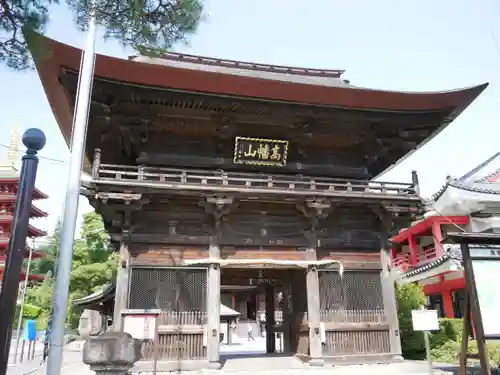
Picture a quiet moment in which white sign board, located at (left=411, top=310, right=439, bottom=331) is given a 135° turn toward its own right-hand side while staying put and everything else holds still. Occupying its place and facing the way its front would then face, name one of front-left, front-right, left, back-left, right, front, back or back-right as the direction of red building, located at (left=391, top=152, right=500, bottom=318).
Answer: front-right

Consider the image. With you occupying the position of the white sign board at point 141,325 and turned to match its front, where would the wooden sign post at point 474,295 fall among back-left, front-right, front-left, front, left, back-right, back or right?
front-left

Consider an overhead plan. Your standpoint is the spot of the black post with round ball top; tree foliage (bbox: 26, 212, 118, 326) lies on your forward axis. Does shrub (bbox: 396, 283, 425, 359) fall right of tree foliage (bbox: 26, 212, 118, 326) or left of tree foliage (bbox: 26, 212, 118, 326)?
right

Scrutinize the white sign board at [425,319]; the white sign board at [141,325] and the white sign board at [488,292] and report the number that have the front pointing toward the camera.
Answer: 3

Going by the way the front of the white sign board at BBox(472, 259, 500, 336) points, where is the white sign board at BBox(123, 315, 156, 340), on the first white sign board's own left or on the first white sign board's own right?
on the first white sign board's own right

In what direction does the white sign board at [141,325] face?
toward the camera

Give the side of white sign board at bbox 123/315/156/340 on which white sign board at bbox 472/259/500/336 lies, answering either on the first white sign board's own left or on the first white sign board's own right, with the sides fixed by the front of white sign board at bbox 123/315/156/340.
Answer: on the first white sign board's own left

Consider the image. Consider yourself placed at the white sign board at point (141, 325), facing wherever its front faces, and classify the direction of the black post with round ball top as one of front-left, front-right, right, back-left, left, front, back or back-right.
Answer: front

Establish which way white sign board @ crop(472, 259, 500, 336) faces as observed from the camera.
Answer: facing the viewer

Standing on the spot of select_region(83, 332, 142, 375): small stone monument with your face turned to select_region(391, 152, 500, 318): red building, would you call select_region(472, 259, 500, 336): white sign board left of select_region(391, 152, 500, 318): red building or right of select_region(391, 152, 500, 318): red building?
right

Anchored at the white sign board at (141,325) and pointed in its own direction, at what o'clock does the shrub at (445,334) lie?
The shrub is roughly at 8 o'clock from the white sign board.

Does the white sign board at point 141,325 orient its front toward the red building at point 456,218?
no

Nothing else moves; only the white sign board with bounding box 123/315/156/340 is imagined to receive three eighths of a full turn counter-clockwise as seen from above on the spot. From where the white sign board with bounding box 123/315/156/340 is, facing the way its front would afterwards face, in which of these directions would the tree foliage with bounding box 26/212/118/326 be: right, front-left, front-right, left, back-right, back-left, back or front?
front-left

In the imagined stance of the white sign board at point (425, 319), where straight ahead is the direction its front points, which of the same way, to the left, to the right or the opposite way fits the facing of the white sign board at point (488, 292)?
the same way
